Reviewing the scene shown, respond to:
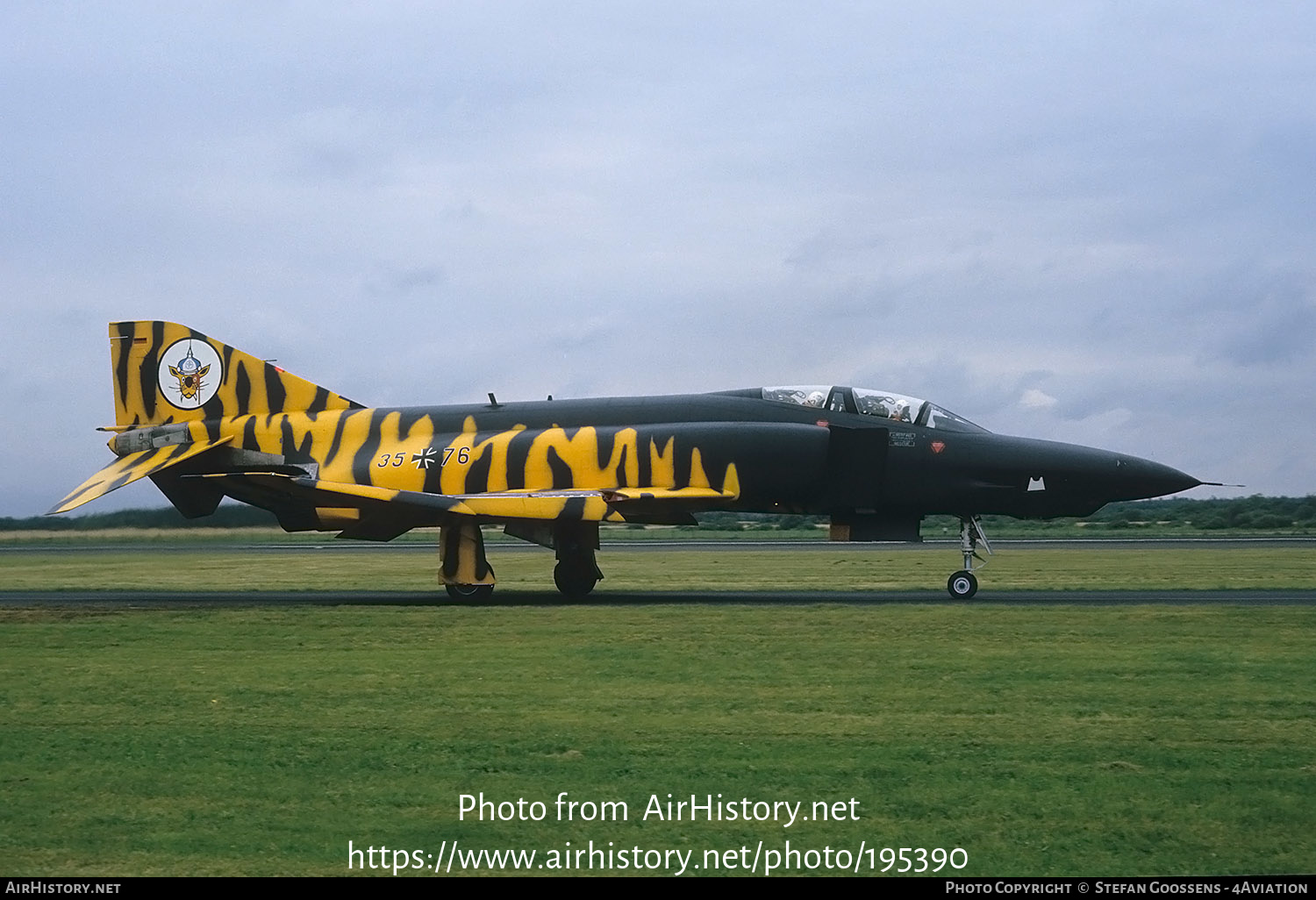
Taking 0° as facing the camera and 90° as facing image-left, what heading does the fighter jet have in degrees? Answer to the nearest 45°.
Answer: approximately 270°
